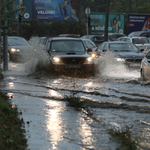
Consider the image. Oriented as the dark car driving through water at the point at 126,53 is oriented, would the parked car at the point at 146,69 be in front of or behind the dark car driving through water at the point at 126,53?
in front

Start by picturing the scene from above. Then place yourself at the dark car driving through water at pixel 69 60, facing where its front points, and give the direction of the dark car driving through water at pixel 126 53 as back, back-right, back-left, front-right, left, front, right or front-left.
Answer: back-left

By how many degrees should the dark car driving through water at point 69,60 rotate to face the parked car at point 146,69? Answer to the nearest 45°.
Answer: approximately 45° to its left

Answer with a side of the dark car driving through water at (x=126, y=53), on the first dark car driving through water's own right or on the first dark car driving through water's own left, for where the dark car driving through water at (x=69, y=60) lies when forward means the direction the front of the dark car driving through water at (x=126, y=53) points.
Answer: on the first dark car driving through water's own right

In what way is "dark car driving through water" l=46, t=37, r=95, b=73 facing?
toward the camera

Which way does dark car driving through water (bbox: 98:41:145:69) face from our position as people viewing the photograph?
facing the viewer and to the right of the viewer

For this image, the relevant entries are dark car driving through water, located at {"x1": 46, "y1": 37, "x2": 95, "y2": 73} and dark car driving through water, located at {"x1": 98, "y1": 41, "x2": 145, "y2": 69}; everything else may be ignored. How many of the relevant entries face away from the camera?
0

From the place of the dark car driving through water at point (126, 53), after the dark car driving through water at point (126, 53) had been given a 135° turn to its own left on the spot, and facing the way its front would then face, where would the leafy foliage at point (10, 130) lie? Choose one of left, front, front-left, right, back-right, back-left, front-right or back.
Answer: back

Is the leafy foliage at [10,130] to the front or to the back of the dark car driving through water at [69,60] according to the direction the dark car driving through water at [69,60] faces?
to the front
